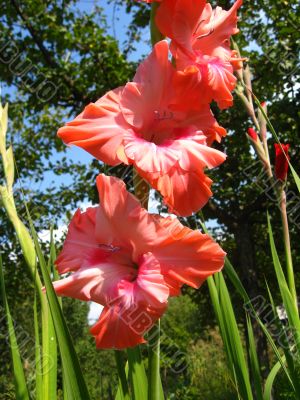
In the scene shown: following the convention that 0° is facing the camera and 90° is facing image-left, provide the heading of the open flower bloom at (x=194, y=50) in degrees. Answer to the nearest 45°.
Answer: approximately 315°

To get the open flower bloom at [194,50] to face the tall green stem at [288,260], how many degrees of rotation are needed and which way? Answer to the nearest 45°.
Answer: approximately 135° to its left

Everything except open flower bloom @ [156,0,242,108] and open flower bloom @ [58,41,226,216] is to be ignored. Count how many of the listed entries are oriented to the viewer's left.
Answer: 0
